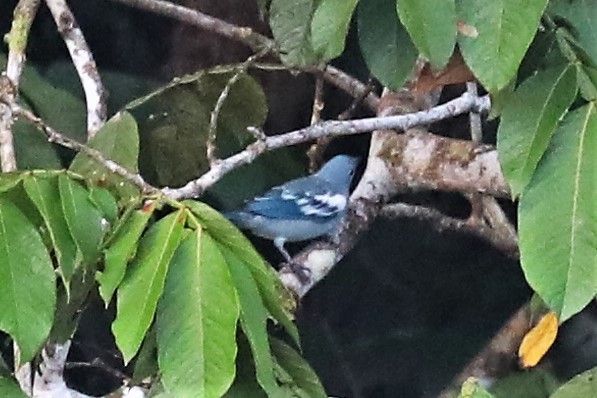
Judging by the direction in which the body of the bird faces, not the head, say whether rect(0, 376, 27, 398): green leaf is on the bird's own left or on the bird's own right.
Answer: on the bird's own right

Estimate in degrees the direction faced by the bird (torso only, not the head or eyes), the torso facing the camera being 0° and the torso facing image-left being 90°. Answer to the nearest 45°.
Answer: approximately 270°
